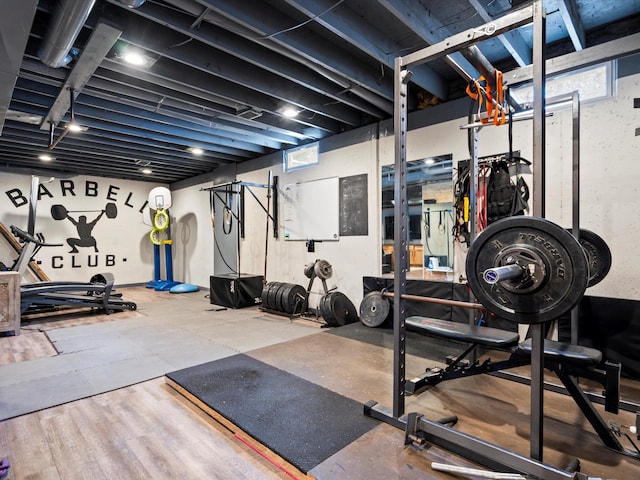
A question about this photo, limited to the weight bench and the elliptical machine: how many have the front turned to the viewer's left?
1

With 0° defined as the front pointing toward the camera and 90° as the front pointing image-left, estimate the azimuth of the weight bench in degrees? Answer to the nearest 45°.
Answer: approximately 315°

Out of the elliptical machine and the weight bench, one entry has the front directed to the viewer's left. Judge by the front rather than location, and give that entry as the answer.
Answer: the elliptical machine

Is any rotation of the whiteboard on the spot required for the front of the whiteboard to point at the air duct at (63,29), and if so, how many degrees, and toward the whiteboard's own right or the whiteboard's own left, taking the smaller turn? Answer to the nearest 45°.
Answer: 0° — it already faces it

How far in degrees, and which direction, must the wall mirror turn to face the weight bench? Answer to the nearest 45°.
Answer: approximately 45° to its left

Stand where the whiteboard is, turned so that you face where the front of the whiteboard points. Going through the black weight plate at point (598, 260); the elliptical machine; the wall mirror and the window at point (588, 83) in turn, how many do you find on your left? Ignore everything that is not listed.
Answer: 3

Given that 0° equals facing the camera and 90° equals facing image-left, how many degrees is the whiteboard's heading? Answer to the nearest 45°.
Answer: approximately 45°

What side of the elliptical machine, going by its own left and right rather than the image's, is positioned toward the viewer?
left

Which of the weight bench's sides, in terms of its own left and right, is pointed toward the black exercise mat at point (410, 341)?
back
